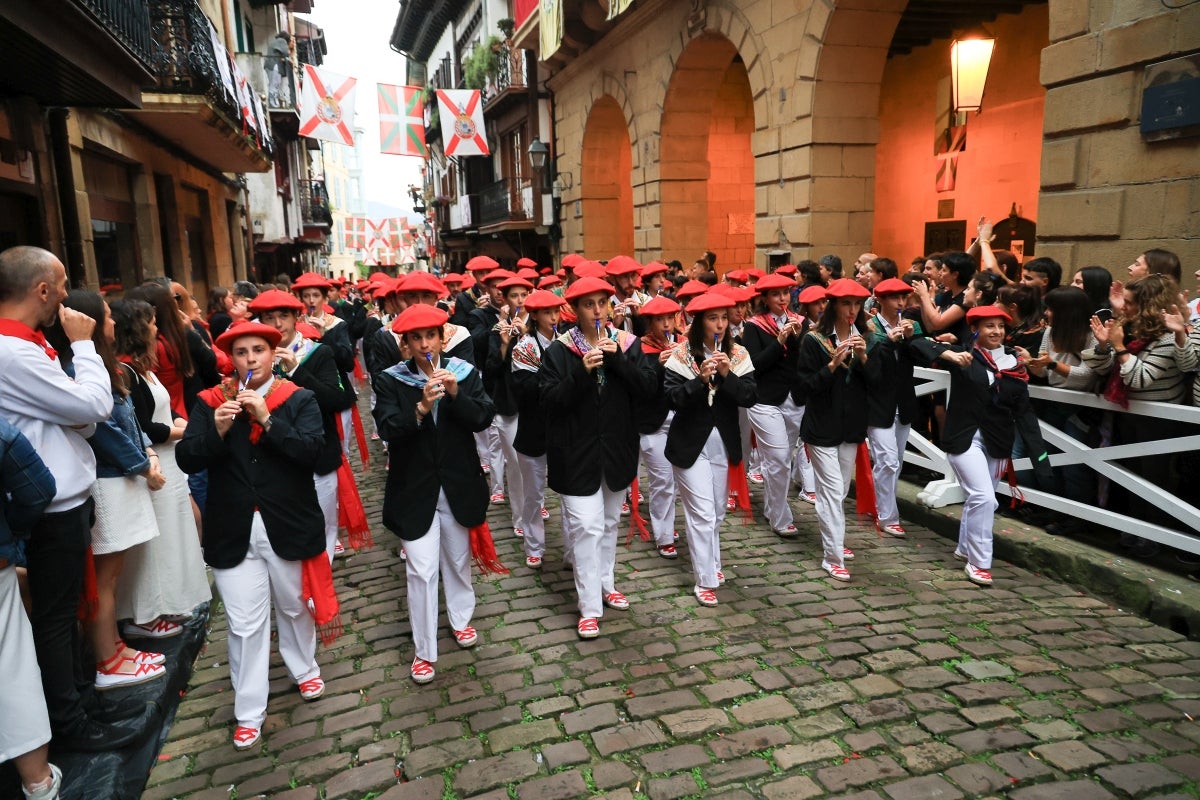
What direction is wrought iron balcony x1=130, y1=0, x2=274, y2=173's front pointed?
to the viewer's right

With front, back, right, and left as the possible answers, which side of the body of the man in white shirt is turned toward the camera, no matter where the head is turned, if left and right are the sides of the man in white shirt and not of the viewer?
right

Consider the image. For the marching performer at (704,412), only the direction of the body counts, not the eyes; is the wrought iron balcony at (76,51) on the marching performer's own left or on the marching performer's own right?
on the marching performer's own right

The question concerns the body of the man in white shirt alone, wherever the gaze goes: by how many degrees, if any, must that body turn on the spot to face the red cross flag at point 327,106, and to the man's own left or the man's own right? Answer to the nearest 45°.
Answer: approximately 90° to the man's own left

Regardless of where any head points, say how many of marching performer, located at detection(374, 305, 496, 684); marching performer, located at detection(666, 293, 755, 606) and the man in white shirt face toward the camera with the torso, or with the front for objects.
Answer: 2

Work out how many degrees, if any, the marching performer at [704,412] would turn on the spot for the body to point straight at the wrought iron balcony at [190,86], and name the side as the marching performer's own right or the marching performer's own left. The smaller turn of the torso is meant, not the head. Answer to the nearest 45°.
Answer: approximately 135° to the marching performer's own right

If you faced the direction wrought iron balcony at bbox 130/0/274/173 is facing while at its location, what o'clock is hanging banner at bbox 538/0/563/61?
The hanging banner is roughly at 11 o'clock from the wrought iron balcony.
